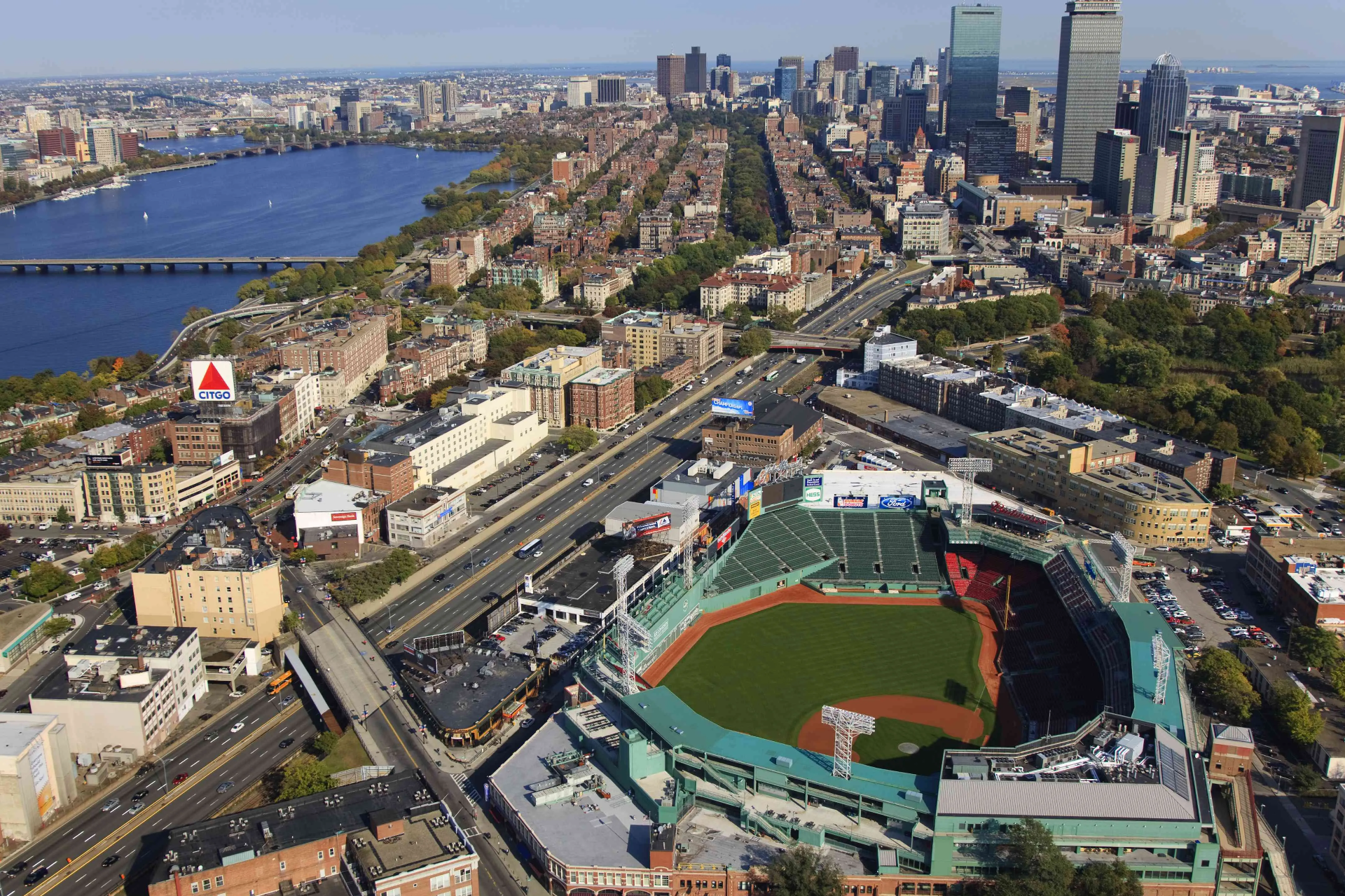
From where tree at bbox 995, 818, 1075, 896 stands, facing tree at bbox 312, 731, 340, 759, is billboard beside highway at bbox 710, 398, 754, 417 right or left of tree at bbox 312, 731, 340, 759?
right

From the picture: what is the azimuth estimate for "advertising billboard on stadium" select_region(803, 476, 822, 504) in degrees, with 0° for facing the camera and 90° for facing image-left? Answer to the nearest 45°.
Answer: approximately 0°

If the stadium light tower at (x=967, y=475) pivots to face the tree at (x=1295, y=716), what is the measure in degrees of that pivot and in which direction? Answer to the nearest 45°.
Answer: approximately 45° to its left

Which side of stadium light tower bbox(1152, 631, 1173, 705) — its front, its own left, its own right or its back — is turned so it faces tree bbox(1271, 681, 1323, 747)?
back

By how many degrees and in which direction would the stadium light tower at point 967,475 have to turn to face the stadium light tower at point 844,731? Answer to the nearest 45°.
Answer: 0° — it already faces it

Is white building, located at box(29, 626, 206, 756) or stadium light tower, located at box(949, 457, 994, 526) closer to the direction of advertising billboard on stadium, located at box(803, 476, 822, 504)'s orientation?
the white building

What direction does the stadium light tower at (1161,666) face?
to the viewer's left

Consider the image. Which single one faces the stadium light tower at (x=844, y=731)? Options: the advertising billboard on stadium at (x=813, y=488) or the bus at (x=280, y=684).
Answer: the advertising billboard on stadium

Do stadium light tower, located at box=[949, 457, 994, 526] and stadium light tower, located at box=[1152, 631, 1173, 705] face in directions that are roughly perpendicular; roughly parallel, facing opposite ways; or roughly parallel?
roughly perpendicular

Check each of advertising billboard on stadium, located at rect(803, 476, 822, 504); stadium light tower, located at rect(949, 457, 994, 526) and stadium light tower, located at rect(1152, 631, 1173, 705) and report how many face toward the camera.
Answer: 2
